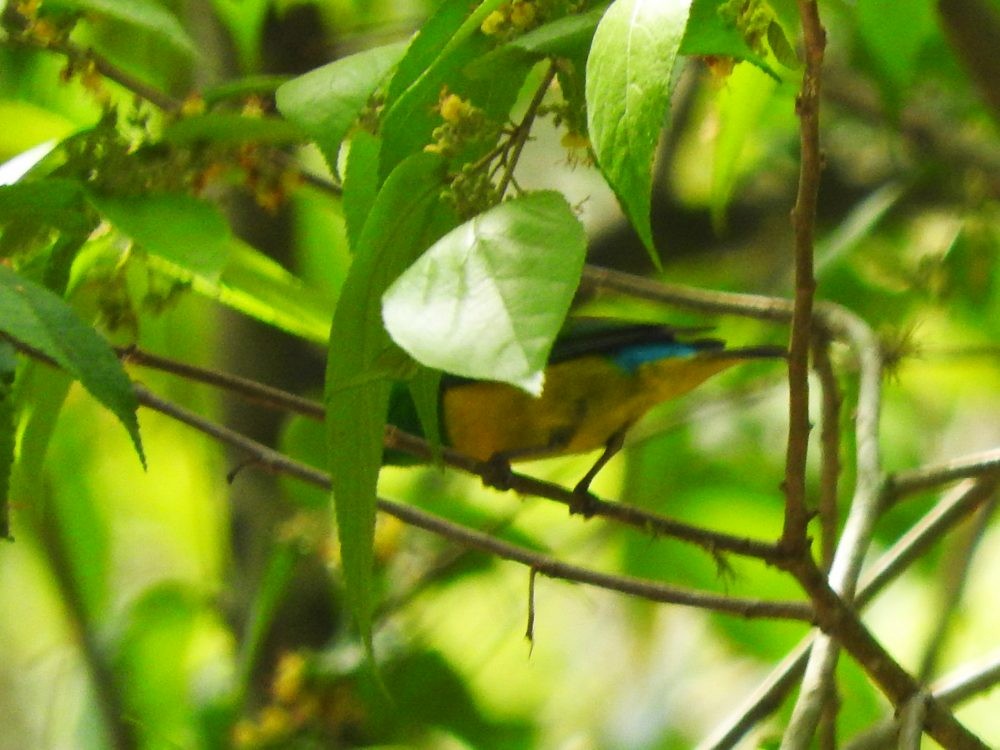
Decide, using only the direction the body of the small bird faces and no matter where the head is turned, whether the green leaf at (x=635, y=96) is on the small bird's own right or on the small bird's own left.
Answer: on the small bird's own left

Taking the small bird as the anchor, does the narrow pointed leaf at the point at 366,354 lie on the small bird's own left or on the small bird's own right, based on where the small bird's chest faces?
on the small bird's own left

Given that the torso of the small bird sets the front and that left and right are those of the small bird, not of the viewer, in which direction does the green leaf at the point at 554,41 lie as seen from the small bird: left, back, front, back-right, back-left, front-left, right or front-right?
left

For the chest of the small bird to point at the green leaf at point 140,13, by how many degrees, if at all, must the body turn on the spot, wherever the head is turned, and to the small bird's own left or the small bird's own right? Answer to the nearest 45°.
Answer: approximately 45° to the small bird's own left

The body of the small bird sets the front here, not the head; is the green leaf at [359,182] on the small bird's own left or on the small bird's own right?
on the small bird's own left

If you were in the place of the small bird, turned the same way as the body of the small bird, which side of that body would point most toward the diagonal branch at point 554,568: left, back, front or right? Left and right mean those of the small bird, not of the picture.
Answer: left
